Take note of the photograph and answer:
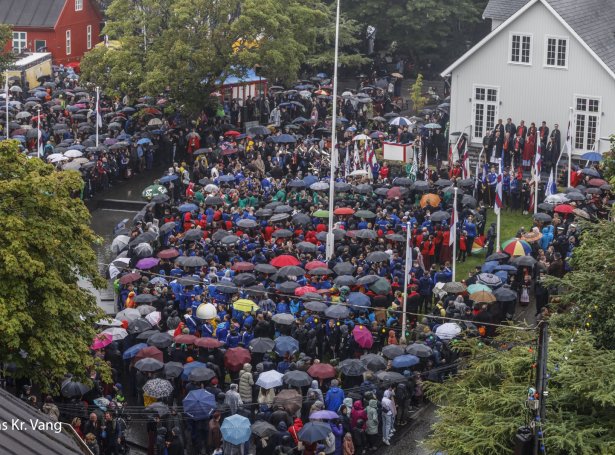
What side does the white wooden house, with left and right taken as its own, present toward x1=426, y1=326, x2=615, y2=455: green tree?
front

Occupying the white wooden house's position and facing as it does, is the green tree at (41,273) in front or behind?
in front

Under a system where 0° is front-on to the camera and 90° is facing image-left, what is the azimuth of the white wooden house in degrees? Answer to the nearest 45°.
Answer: approximately 0°
